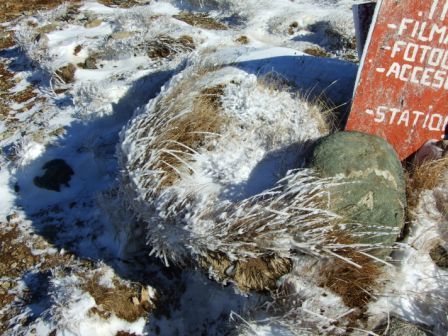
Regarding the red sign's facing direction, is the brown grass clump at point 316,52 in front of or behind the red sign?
behind

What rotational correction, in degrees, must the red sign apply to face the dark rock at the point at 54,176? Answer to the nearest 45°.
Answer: approximately 90° to its right

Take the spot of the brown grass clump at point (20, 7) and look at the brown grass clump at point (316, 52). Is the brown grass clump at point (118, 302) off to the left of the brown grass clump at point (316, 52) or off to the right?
right

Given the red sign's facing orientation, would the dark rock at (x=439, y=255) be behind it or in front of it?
in front

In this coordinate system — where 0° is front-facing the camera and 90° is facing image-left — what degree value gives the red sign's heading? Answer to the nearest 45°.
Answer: approximately 0°

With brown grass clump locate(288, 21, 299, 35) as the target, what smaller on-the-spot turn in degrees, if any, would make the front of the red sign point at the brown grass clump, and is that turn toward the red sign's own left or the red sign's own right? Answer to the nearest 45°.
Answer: approximately 135° to the red sign's own right

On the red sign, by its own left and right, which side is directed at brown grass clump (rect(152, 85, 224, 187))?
right

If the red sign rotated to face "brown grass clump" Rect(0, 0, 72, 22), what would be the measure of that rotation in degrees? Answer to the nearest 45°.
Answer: approximately 135° to its right

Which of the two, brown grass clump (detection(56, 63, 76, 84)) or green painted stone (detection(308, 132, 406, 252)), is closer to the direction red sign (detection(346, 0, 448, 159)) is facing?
the green painted stone

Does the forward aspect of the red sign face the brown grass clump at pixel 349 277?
yes

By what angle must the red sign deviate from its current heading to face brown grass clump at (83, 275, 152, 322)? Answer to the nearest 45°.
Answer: approximately 45° to its right

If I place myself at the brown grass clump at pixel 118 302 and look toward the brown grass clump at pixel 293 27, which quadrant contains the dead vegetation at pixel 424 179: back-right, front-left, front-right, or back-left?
front-right

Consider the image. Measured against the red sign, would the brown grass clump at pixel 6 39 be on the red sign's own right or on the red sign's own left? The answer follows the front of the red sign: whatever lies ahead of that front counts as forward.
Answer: on the red sign's own right

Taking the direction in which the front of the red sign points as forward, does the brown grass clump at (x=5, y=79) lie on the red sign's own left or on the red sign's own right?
on the red sign's own right

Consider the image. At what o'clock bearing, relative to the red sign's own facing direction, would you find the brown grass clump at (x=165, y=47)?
The brown grass clump is roughly at 4 o'clock from the red sign.
